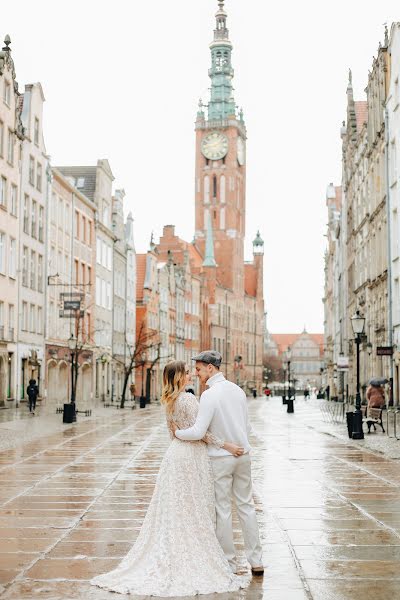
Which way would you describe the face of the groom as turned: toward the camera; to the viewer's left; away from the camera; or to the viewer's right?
to the viewer's left

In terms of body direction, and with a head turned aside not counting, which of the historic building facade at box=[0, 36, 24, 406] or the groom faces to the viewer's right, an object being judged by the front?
the historic building facade

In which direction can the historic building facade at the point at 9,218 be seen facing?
to the viewer's right

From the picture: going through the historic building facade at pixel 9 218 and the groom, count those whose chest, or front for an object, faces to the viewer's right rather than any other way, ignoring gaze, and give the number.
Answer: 1

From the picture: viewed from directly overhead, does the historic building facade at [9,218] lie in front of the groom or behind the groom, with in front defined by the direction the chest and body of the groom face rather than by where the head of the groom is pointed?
in front
